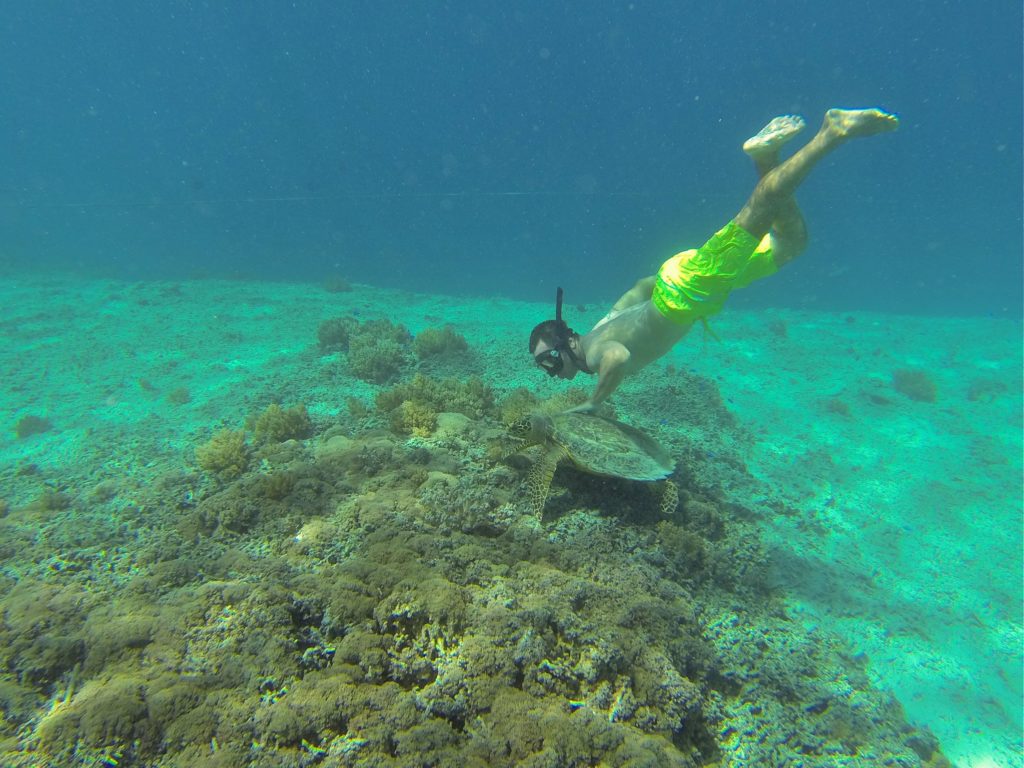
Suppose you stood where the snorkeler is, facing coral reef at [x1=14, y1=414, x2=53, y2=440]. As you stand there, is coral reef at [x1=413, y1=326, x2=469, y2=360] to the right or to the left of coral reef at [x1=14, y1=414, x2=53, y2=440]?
right

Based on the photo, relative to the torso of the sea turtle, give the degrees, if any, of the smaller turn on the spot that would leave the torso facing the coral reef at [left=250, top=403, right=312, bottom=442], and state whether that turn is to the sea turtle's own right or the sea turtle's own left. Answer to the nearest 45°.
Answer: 0° — it already faces it

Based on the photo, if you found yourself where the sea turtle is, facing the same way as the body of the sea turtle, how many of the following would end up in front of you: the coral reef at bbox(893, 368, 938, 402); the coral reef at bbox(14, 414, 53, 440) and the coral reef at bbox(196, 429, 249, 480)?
2

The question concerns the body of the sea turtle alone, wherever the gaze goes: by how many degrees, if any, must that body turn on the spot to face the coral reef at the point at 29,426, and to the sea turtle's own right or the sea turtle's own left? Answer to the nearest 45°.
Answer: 0° — it already faces it

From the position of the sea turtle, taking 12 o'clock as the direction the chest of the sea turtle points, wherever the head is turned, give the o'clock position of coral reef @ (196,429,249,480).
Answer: The coral reef is roughly at 12 o'clock from the sea turtle.

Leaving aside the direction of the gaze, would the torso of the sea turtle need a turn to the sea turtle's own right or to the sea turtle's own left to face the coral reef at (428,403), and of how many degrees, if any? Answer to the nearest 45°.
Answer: approximately 45° to the sea turtle's own right

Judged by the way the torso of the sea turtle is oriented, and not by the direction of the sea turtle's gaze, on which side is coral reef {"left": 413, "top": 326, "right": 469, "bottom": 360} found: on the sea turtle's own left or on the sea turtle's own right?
on the sea turtle's own right

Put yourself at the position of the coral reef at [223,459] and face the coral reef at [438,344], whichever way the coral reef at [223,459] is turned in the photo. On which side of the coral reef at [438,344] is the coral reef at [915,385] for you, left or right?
right

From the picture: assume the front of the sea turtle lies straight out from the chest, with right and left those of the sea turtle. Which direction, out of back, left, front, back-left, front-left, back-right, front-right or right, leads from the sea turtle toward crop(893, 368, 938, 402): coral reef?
back-right

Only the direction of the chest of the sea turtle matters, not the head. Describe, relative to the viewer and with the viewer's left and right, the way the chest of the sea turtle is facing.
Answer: facing to the left of the viewer

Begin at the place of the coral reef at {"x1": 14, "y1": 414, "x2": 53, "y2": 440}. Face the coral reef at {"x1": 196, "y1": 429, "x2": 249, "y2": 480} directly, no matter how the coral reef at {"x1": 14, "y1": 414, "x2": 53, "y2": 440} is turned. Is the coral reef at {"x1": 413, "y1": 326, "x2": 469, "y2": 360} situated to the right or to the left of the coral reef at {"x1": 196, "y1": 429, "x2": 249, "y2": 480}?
left

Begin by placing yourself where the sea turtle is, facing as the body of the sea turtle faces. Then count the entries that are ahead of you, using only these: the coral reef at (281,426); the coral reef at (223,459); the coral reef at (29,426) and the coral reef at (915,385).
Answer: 3

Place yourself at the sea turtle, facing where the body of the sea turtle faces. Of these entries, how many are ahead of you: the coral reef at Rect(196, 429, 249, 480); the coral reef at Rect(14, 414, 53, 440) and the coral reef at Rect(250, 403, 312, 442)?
3
